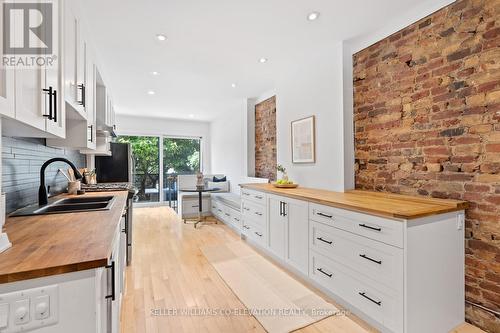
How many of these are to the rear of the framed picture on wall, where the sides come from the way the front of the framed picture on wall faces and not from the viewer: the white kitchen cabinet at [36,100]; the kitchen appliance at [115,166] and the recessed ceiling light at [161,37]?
0

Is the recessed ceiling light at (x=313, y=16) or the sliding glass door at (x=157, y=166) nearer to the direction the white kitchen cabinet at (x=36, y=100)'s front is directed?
the recessed ceiling light

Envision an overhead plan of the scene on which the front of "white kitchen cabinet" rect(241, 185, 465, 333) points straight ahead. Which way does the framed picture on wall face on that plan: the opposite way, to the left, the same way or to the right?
the same way

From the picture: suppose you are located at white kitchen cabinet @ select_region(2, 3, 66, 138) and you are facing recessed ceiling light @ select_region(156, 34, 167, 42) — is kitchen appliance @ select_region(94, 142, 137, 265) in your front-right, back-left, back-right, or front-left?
front-left

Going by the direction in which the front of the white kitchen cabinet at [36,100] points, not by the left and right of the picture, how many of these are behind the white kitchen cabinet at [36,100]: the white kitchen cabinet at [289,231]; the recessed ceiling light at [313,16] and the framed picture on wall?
0

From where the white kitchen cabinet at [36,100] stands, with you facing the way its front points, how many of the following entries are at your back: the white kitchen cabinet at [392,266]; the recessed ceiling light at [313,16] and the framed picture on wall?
0

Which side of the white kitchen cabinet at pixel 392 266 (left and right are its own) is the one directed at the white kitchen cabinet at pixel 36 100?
front

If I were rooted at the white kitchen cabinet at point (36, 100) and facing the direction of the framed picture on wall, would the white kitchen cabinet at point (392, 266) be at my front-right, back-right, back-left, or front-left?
front-right

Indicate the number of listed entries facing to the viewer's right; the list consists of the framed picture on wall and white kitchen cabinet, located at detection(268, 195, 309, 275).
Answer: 0

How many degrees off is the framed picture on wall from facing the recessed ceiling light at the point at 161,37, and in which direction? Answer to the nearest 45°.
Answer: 0° — it already faces it

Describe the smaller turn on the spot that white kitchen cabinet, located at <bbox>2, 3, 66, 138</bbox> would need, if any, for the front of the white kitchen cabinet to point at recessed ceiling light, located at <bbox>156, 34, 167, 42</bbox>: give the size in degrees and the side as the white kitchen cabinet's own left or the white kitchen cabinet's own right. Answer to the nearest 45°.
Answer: approximately 90° to the white kitchen cabinet's own left

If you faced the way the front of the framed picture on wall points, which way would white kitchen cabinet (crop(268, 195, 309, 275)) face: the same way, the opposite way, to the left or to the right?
the same way

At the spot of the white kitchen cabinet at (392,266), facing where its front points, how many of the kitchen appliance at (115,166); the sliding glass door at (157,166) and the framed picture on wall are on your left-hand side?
0

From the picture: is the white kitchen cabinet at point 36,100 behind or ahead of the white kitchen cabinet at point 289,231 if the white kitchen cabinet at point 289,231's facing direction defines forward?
ahead

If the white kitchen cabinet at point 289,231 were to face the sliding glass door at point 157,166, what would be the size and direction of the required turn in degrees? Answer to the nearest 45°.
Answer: approximately 90° to its right

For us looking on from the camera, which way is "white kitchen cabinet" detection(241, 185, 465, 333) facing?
facing the viewer and to the left of the viewer

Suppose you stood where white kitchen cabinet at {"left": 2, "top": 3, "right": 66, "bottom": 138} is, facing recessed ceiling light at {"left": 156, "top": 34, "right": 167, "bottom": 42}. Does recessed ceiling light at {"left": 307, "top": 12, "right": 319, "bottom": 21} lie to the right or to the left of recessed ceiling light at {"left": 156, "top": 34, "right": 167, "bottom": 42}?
right

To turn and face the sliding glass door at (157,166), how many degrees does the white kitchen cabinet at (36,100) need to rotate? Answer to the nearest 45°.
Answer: approximately 90° to its left
